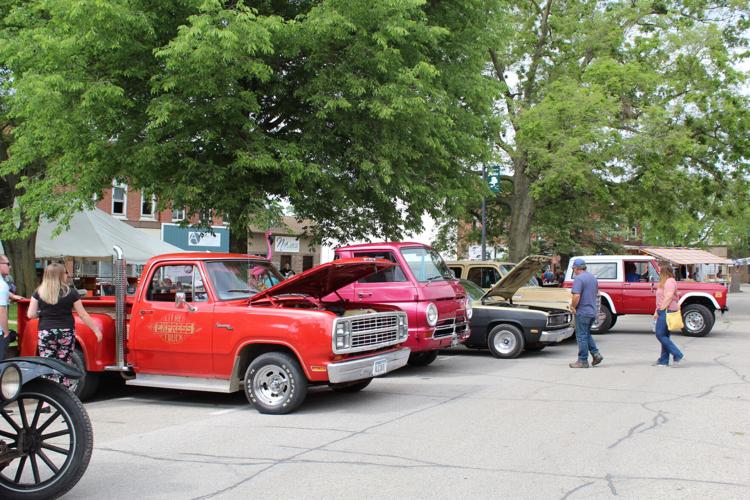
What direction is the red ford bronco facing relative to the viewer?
to the viewer's right

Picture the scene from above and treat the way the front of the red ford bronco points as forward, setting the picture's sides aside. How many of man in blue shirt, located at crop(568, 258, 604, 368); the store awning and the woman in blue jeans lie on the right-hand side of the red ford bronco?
2

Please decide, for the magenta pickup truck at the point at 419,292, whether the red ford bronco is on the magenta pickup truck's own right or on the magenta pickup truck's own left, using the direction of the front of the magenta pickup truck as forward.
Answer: on the magenta pickup truck's own left

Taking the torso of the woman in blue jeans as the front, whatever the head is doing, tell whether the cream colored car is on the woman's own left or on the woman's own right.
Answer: on the woman's own right

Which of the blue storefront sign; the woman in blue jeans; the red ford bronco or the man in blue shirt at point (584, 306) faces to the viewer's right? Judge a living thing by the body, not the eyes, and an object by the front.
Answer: the red ford bronco

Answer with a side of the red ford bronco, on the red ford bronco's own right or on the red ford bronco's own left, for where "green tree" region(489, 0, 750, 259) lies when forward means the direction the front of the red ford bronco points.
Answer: on the red ford bronco's own left

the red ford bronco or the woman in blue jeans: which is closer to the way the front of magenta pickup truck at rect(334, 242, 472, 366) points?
the woman in blue jeans

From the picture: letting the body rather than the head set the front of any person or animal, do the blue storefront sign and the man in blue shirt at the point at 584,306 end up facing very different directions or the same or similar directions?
very different directions

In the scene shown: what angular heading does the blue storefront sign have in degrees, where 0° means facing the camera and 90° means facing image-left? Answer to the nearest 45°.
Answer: approximately 0°

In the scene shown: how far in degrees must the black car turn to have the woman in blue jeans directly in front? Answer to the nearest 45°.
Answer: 0° — it already faces them

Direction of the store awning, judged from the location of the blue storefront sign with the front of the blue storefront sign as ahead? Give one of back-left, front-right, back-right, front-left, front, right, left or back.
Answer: front-left

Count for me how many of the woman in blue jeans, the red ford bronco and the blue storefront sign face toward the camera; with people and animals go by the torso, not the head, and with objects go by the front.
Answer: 1

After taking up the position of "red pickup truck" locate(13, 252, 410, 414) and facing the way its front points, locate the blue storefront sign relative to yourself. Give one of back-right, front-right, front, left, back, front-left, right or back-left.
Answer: back-left
